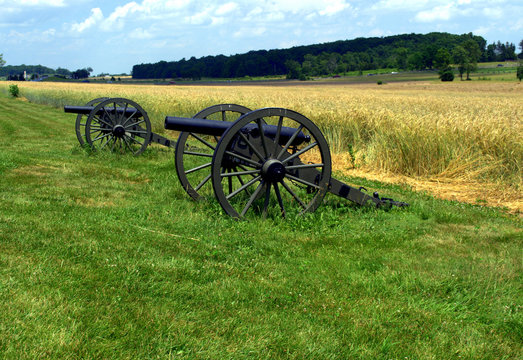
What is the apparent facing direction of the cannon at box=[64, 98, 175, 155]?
to the viewer's left
